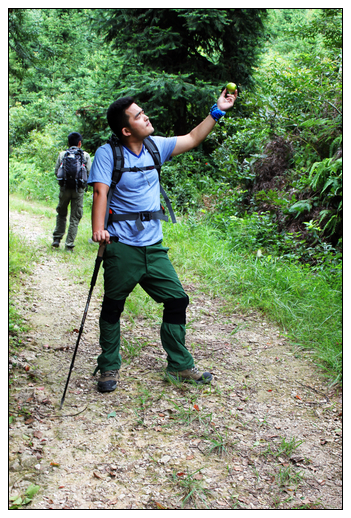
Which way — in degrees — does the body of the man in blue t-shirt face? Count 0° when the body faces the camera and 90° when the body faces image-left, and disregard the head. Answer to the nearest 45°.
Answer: approximately 315°

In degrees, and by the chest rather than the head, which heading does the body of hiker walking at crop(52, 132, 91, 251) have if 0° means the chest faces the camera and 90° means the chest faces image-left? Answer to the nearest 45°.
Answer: approximately 180°

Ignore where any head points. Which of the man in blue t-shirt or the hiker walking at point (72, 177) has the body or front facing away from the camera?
the hiker walking

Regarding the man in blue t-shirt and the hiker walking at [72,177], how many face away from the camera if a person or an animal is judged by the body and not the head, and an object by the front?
1

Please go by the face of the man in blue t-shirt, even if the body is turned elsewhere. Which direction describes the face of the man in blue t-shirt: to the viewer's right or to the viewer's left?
to the viewer's right

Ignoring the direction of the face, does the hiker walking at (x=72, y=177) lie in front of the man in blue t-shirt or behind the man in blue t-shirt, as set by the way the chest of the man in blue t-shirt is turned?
behind

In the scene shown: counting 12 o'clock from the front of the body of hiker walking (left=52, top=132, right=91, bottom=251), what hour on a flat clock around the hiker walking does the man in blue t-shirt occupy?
The man in blue t-shirt is roughly at 6 o'clock from the hiker walking.
